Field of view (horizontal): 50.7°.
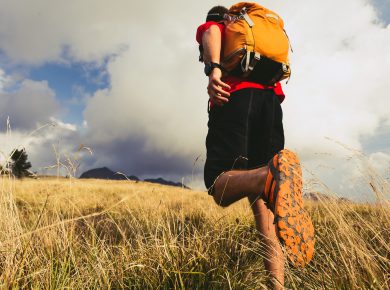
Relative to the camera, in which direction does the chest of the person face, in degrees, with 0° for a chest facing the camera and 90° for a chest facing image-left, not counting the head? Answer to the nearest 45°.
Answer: approximately 135°
